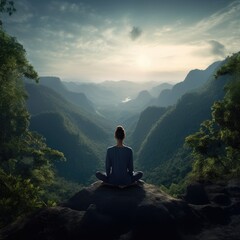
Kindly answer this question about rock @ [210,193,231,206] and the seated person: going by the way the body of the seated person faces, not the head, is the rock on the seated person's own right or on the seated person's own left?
on the seated person's own right

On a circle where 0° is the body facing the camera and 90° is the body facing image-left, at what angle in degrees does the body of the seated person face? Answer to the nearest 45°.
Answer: approximately 180°

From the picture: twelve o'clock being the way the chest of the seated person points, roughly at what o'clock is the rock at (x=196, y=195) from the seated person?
The rock is roughly at 2 o'clock from the seated person.
